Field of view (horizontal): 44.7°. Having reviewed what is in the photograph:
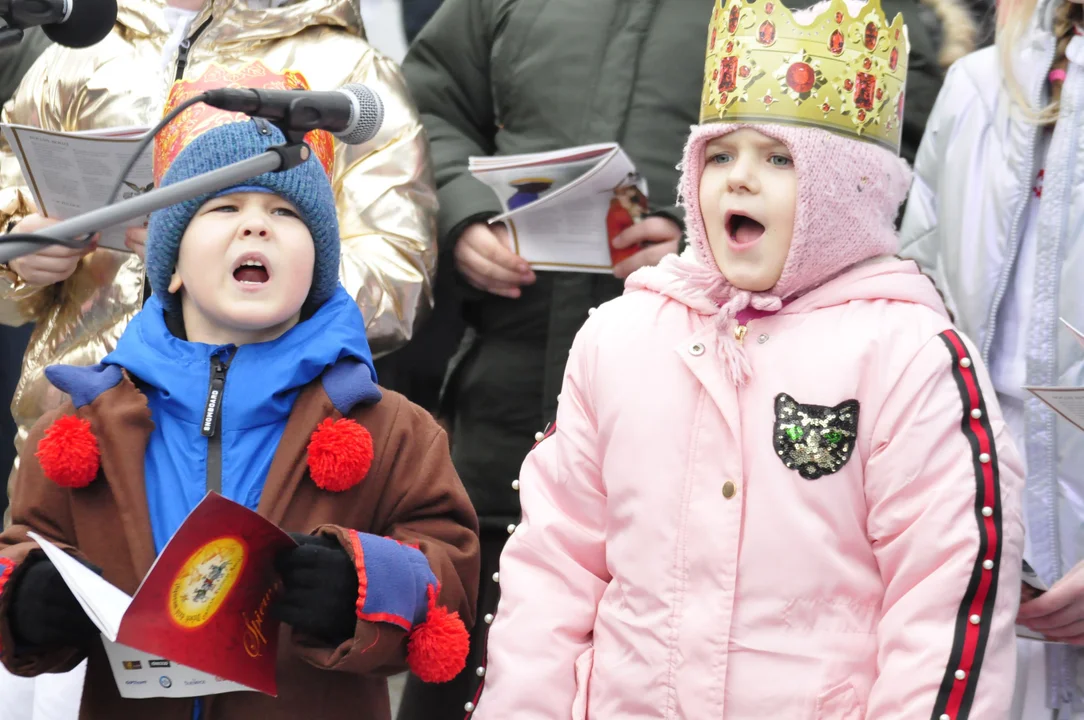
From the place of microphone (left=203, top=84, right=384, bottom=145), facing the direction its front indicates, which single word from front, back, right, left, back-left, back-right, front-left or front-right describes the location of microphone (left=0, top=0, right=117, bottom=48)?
back-left

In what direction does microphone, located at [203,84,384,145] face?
to the viewer's right
